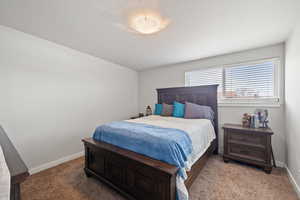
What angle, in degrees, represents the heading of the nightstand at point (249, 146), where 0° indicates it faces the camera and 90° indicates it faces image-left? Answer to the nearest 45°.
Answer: approximately 45°

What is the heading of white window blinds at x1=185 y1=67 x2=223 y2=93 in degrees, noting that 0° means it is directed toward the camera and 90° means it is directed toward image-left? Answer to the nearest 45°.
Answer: approximately 45°

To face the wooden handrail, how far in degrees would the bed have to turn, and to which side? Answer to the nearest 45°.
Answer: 0° — it already faces it
